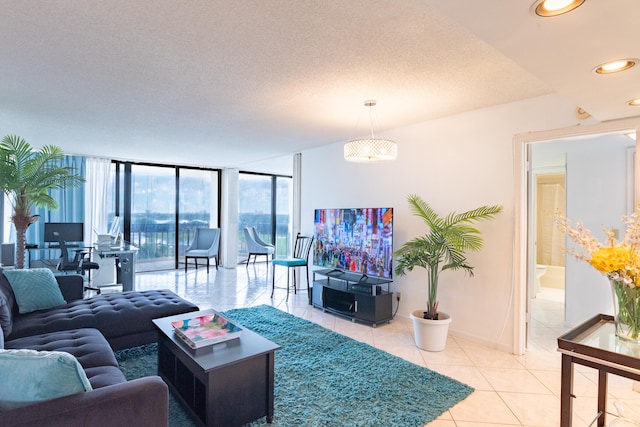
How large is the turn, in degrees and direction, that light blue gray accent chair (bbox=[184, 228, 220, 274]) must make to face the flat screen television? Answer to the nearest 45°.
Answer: approximately 90° to its left

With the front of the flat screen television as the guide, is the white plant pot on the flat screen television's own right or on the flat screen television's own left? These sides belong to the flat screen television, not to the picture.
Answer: on the flat screen television's own left

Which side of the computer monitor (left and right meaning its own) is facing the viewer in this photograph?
front

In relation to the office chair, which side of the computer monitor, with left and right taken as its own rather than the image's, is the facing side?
front

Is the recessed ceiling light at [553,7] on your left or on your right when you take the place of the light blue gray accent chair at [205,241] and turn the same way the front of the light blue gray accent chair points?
on your left

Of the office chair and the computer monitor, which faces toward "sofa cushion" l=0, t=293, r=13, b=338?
the computer monitor

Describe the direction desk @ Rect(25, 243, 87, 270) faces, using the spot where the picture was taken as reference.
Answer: facing the viewer

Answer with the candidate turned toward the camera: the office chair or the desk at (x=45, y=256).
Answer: the desk

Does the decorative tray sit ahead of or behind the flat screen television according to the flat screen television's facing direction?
ahead

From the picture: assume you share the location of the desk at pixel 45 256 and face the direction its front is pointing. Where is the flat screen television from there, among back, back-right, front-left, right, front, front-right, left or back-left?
front-left

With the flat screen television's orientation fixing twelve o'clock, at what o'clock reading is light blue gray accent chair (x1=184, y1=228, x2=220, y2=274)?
The light blue gray accent chair is roughly at 3 o'clock from the flat screen television.

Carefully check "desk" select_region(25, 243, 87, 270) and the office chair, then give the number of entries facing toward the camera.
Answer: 1

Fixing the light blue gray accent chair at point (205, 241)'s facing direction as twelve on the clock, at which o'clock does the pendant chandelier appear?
The pendant chandelier is roughly at 10 o'clock from the light blue gray accent chair.

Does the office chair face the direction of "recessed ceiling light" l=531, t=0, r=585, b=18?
no
